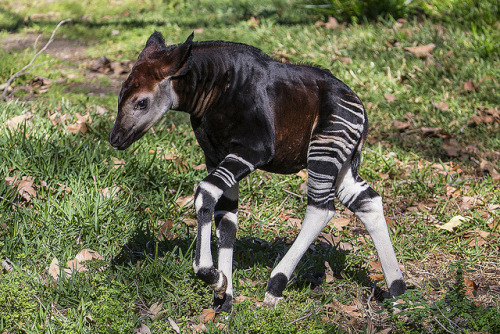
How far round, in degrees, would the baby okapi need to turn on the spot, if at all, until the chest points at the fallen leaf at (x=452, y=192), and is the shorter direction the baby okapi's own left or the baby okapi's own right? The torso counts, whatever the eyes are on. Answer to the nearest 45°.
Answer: approximately 135° to the baby okapi's own right

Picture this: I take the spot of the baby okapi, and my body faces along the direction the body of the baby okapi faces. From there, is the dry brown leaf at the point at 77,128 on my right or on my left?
on my right

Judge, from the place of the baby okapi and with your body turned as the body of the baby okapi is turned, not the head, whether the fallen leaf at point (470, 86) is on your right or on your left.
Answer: on your right

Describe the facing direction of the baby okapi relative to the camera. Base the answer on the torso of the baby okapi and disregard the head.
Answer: to the viewer's left

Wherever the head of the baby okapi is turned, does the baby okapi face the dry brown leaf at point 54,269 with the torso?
yes
